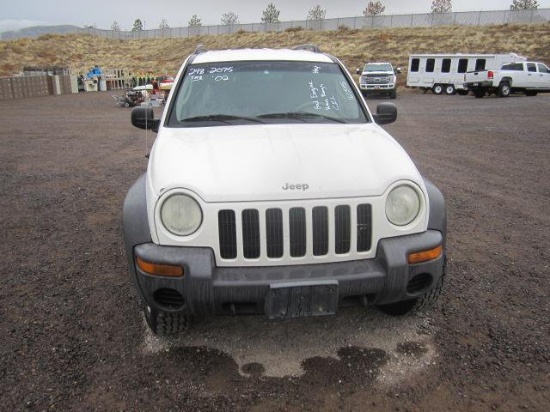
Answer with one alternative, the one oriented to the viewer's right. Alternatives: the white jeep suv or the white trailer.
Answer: the white trailer

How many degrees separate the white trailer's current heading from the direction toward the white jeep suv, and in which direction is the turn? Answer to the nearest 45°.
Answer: approximately 90° to its right

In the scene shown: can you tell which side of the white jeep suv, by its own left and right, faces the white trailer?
back

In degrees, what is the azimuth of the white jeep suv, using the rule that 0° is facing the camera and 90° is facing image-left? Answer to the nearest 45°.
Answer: approximately 0°

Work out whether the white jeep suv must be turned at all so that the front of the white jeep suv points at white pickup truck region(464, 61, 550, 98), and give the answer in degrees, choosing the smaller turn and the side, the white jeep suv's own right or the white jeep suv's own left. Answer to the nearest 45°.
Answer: approximately 135° to the white jeep suv's own left

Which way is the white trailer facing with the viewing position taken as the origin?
facing to the right of the viewer

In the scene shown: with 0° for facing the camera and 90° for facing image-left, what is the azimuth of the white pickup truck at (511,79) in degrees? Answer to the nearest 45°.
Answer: approximately 225°

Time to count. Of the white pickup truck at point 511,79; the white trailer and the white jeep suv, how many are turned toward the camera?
1

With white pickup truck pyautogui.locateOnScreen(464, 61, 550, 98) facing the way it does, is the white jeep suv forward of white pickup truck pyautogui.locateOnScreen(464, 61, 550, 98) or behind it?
behind

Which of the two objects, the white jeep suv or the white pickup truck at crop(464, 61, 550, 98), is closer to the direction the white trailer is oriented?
the white pickup truck

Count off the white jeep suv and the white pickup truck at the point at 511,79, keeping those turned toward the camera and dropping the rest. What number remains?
1

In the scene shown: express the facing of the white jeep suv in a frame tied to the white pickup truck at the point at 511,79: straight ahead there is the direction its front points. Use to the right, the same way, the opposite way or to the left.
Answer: to the right
